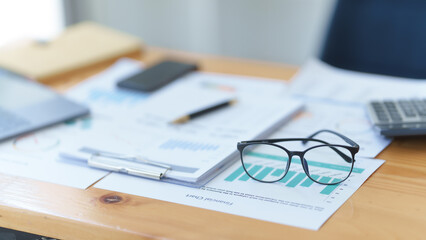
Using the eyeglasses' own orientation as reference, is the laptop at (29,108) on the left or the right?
on its right

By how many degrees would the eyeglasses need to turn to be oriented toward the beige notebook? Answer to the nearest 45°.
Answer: approximately 135° to its right

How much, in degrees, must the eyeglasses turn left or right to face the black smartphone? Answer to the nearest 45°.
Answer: approximately 135° to its right

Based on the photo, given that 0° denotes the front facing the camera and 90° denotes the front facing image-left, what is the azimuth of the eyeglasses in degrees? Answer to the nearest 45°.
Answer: approximately 0°
